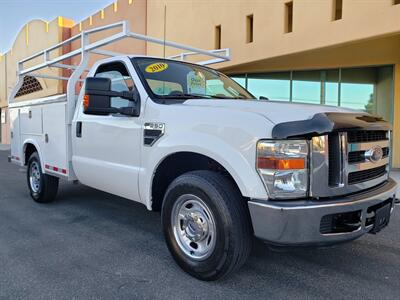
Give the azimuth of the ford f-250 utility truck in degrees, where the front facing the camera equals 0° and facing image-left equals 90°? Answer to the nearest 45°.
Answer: approximately 315°
